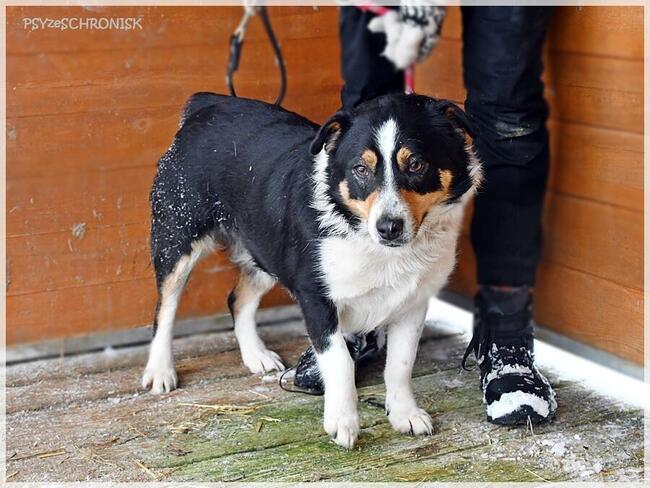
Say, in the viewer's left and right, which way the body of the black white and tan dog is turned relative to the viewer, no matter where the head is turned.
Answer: facing the viewer and to the right of the viewer
